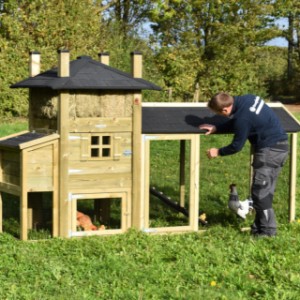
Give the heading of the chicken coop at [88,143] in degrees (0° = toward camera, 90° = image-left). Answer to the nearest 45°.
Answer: approximately 0°

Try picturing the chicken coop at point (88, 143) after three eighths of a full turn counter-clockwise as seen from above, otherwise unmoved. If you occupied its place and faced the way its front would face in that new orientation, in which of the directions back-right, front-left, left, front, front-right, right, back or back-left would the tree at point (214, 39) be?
front-left
